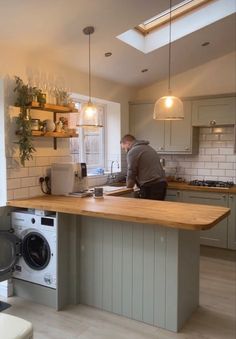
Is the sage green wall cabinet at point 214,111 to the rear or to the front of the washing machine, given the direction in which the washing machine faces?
to the rear

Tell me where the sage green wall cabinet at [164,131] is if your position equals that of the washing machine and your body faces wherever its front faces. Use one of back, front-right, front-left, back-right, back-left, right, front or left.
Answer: back

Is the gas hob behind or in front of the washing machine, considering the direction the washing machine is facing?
behind

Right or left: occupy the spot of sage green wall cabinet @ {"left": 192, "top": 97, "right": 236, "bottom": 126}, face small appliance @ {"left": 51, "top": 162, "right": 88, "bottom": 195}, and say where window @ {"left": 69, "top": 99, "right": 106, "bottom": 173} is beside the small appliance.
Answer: right
